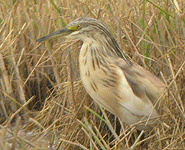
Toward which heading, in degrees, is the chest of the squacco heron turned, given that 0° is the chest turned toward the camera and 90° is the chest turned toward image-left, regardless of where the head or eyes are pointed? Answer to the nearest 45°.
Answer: approximately 90°
